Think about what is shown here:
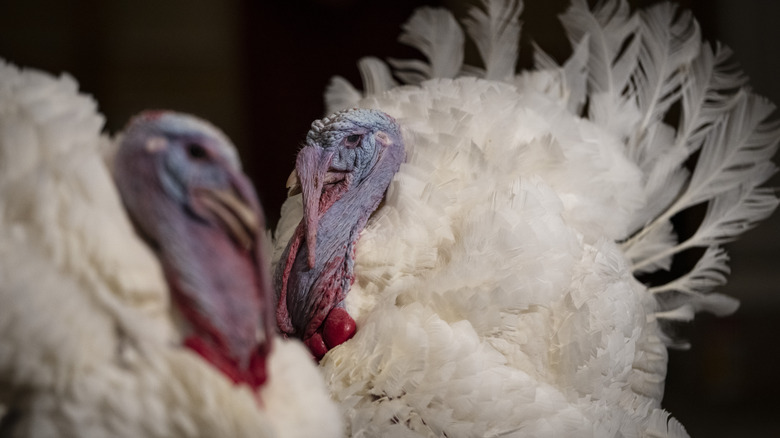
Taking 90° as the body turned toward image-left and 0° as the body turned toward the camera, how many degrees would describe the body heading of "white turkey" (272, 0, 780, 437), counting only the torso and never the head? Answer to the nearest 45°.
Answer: approximately 45°

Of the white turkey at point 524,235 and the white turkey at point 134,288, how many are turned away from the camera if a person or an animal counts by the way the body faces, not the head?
0

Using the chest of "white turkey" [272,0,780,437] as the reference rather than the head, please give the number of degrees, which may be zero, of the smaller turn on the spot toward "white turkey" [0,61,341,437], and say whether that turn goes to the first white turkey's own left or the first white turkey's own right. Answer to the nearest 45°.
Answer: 0° — it already faces it
